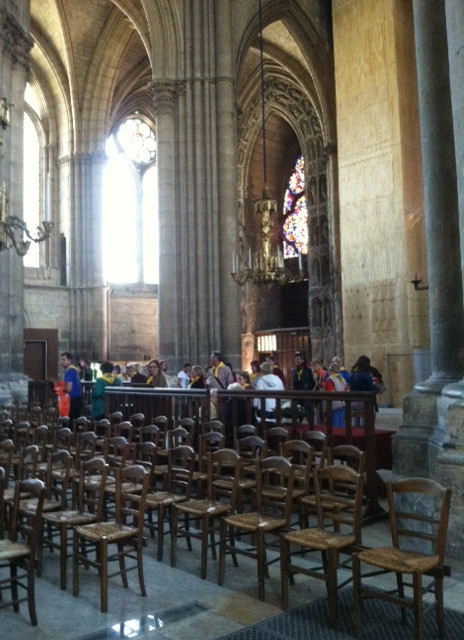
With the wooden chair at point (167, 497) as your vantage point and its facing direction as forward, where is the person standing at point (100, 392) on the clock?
The person standing is roughly at 4 o'clock from the wooden chair.

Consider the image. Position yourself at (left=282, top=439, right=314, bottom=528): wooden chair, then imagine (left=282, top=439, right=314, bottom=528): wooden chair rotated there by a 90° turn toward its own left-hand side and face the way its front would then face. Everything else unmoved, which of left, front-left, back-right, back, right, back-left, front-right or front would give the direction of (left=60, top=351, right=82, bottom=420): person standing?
back

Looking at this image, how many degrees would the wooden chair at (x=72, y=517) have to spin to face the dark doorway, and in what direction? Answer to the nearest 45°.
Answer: approximately 135° to its right

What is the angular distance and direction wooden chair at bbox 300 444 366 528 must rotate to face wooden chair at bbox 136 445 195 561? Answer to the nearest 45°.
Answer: approximately 45° to its right

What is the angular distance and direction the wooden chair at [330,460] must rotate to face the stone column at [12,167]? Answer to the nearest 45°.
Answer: approximately 90° to its right
